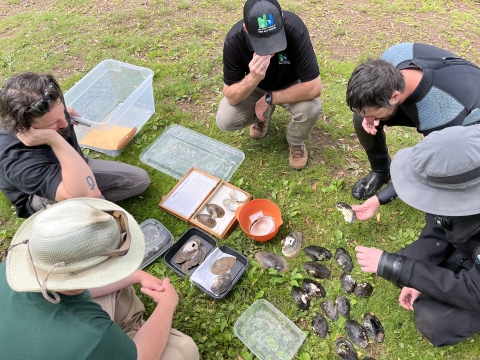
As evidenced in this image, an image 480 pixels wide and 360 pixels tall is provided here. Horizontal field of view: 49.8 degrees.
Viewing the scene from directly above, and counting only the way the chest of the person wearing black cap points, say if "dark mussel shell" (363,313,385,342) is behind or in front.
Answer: in front

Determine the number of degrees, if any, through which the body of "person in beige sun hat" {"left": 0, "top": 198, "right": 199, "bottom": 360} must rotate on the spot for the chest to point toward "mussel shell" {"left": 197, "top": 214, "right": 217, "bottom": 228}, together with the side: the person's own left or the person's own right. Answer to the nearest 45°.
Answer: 0° — they already face it

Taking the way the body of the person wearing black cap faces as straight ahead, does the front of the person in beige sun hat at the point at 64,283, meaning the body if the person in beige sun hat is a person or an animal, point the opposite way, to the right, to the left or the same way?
the opposite way

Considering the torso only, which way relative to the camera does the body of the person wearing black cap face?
toward the camera

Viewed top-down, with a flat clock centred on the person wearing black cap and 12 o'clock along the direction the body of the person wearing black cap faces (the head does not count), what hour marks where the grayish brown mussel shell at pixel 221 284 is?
The grayish brown mussel shell is roughly at 1 o'clock from the person wearing black cap.

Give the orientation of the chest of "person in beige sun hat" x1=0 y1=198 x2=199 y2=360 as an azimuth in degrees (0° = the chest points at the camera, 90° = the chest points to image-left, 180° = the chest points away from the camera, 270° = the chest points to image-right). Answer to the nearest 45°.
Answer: approximately 225°

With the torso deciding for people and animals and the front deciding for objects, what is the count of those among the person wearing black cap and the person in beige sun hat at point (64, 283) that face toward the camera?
1

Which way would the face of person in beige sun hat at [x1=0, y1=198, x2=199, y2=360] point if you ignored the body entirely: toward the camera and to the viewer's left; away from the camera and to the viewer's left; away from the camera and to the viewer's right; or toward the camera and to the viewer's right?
away from the camera and to the viewer's right

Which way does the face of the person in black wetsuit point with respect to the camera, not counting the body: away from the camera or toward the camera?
toward the camera

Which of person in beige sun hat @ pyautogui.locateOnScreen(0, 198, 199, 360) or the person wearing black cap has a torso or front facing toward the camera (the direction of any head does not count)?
the person wearing black cap

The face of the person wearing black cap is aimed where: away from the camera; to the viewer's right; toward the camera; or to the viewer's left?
toward the camera

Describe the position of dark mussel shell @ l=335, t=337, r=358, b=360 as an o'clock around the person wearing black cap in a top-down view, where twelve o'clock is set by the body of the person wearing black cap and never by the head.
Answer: The dark mussel shell is roughly at 12 o'clock from the person wearing black cap.

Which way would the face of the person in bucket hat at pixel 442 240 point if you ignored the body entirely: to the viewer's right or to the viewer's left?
to the viewer's left

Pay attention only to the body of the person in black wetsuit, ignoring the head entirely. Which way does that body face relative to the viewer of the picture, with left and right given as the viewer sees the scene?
facing the viewer and to the left of the viewer

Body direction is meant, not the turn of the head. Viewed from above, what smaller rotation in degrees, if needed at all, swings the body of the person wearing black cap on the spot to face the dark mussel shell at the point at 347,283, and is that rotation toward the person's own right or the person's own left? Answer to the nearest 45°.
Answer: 0° — they already face it
